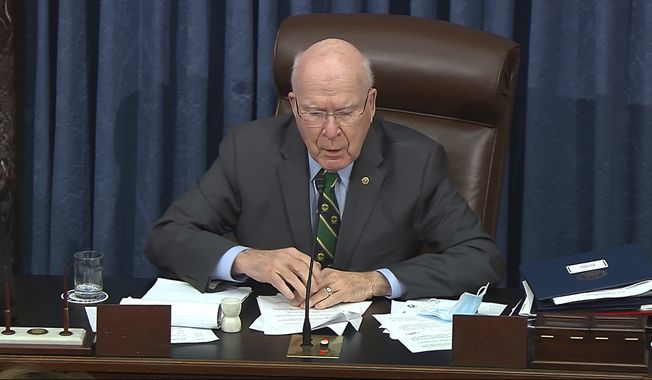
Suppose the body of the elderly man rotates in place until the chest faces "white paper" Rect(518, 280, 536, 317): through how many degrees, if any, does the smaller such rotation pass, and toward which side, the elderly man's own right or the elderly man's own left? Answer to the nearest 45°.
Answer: approximately 45° to the elderly man's own left

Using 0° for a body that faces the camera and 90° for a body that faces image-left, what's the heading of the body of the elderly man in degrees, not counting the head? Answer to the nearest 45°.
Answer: approximately 0°

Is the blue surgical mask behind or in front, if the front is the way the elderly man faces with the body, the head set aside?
in front

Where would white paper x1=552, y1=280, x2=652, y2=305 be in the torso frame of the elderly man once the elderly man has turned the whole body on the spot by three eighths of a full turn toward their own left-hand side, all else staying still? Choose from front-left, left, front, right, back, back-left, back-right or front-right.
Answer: right

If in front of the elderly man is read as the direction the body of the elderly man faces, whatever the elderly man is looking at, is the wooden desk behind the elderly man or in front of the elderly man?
in front

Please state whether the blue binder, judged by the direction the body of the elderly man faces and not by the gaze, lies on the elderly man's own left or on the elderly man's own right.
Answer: on the elderly man's own left

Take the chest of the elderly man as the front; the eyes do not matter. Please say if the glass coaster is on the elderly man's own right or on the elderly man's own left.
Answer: on the elderly man's own right

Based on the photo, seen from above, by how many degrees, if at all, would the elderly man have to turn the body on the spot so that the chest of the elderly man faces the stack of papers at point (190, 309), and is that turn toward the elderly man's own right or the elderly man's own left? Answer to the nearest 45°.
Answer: approximately 45° to the elderly man's own right
